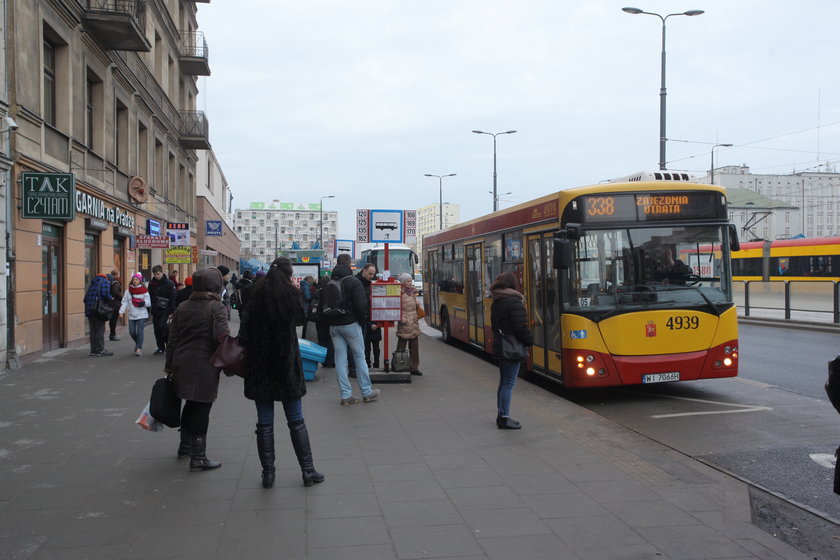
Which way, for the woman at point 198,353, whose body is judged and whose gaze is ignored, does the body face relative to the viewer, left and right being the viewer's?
facing away from the viewer and to the right of the viewer

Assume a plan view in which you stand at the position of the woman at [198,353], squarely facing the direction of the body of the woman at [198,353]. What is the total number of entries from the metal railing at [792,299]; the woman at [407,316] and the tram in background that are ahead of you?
3

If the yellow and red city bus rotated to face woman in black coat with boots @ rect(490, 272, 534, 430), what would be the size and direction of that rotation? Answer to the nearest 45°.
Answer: approximately 90° to its right

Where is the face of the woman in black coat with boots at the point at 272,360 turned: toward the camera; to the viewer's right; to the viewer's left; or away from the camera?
away from the camera

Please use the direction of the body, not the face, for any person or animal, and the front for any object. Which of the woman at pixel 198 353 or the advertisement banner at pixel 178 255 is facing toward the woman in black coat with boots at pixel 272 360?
the advertisement banner

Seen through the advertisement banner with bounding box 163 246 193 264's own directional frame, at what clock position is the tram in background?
The tram in background is roughly at 9 o'clock from the advertisement banner.

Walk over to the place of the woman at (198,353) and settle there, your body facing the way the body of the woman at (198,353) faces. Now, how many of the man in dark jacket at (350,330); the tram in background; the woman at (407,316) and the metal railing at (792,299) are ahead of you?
4

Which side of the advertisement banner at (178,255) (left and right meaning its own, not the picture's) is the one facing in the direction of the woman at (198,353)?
front

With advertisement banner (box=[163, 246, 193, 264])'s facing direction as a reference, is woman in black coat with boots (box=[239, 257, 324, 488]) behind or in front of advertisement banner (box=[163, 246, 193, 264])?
in front

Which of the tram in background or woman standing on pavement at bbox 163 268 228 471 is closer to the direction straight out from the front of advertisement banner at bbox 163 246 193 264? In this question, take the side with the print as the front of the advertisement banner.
the woman standing on pavement

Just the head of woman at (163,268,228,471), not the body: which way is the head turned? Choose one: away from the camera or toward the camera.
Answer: away from the camera

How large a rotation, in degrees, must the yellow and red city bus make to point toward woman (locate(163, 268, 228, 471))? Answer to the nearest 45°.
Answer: approximately 90° to its right

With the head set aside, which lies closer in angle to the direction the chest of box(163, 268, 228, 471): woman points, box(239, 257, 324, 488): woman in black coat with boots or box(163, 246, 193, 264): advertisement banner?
the advertisement banner

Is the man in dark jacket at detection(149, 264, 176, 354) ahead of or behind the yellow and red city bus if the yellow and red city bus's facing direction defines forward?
behind

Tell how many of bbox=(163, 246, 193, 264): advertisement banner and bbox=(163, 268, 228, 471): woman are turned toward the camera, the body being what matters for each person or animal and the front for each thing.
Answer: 1
